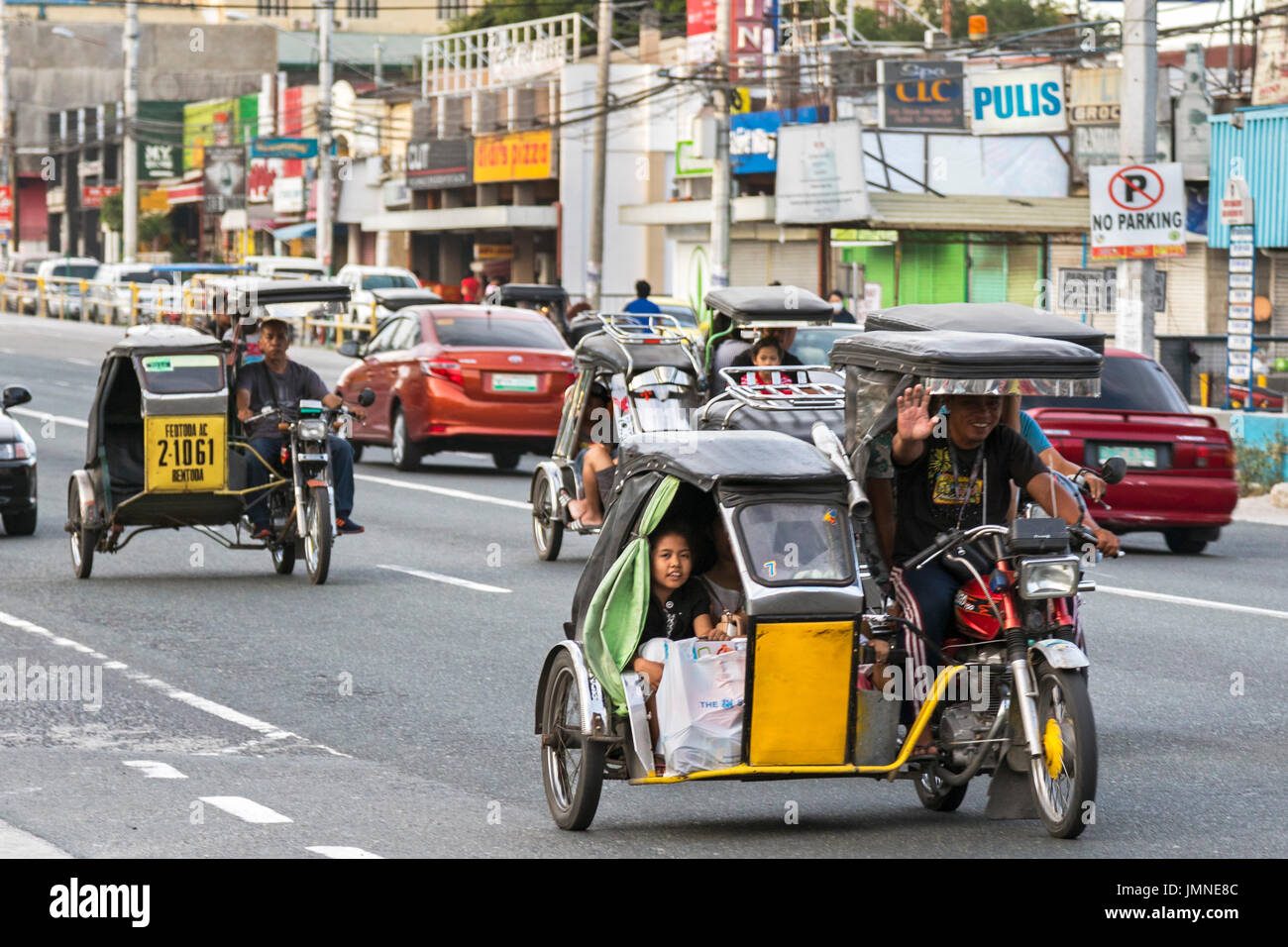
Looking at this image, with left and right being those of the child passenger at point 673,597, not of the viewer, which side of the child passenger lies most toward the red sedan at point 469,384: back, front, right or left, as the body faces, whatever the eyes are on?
back

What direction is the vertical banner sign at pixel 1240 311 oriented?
toward the camera

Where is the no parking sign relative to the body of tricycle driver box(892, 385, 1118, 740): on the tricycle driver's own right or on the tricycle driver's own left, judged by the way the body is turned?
on the tricycle driver's own left

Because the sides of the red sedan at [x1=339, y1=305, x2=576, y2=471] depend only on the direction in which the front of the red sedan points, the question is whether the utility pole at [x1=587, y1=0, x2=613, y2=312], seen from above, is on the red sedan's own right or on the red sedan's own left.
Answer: on the red sedan's own right

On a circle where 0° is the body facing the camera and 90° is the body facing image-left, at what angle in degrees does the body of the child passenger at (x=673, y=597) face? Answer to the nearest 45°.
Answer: approximately 0°

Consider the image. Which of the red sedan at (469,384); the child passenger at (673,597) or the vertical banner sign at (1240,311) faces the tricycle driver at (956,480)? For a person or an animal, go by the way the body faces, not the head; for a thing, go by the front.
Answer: the vertical banner sign

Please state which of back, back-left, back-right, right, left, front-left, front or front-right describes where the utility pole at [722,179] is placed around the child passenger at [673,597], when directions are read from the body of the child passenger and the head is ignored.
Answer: back

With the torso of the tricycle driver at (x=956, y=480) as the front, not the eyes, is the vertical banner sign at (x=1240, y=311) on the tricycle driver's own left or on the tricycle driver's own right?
on the tricycle driver's own left

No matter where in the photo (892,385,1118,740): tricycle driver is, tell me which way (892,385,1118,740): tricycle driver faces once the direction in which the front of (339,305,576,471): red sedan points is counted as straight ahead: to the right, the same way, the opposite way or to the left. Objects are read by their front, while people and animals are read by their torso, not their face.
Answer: the opposite way

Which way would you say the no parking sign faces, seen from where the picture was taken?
facing the viewer

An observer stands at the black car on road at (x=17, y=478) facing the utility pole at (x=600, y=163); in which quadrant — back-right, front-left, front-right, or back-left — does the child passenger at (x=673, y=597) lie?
back-right

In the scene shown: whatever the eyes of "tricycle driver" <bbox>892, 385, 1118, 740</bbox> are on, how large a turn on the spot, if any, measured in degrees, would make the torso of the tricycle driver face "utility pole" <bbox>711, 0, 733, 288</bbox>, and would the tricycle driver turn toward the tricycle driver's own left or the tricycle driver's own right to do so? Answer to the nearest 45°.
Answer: approximately 135° to the tricycle driver's own left

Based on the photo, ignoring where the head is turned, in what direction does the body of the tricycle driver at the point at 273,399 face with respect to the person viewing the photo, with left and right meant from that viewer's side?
facing the viewer and to the right of the viewer

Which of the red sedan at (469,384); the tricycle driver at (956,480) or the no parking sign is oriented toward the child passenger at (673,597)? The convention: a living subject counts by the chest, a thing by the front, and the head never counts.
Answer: the no parking sign

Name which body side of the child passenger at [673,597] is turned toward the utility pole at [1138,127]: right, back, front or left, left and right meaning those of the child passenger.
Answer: back
